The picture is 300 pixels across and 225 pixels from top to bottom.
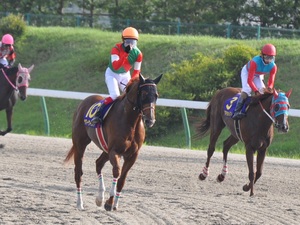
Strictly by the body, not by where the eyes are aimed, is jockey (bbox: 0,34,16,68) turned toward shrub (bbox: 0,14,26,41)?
no

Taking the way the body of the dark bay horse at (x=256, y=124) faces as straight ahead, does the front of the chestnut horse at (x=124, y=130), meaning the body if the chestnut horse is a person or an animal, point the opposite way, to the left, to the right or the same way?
the same way

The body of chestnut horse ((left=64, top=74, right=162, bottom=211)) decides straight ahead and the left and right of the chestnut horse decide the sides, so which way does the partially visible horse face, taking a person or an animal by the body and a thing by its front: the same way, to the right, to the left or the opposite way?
the same way

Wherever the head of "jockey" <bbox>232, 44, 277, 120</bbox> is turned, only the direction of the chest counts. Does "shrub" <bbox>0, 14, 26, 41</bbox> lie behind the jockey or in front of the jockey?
behind

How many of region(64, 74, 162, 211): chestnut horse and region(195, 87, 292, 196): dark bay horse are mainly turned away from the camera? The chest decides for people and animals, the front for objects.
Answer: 0

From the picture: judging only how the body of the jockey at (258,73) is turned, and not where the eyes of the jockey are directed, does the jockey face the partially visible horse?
no

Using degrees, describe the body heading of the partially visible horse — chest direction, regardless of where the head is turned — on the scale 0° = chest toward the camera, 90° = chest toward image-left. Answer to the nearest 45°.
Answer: approximately 315°

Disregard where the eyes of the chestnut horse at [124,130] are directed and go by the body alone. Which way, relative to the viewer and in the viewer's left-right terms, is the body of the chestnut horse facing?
facing the viewer and to the right of the viewer

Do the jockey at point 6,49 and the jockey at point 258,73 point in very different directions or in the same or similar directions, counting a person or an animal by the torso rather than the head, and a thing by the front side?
same or similar directions

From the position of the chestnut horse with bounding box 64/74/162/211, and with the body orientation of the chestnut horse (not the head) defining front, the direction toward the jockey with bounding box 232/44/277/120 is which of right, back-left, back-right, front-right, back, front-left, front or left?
left

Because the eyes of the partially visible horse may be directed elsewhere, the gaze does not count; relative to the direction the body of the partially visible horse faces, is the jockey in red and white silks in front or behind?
in front

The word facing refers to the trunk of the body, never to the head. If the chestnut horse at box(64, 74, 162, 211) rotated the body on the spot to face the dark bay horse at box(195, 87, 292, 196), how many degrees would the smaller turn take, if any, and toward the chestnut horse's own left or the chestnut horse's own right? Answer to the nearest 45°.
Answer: approximately 90° to the chestnut horse's own left

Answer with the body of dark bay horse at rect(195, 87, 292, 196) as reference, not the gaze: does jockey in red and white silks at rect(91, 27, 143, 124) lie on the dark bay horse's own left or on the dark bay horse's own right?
on the dark bay horse's own right

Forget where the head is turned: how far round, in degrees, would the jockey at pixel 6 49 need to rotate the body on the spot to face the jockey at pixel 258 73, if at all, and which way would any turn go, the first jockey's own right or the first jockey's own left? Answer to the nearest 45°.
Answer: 0° — they already face them

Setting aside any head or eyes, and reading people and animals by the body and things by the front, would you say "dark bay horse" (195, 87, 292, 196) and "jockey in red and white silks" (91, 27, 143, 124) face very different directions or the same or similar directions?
same or similar directions
